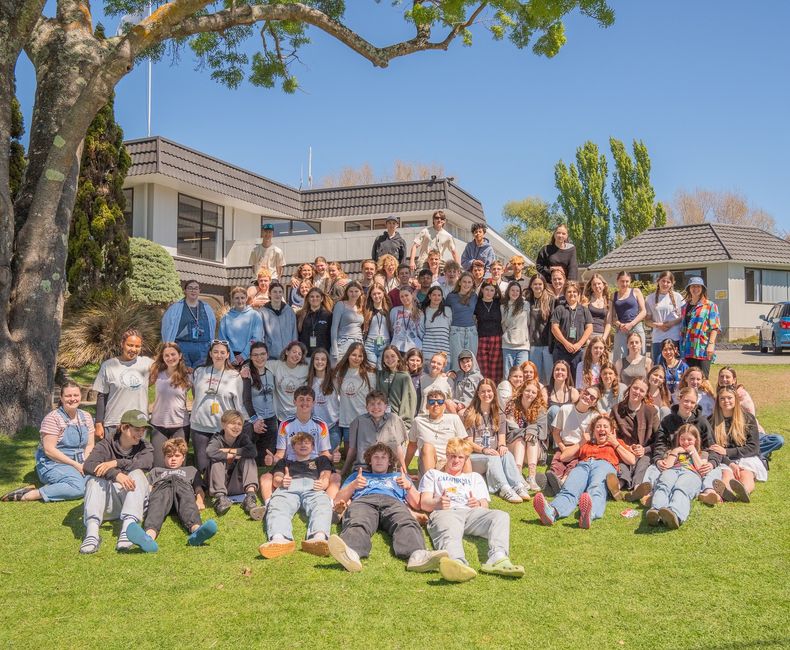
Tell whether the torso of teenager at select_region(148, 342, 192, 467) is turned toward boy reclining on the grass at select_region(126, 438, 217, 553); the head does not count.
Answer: yes

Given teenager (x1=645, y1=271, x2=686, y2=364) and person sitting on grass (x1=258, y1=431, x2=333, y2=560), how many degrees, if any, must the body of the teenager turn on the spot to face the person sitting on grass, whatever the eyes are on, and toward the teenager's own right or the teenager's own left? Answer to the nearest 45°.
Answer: approximately 45° to the teenager's own right

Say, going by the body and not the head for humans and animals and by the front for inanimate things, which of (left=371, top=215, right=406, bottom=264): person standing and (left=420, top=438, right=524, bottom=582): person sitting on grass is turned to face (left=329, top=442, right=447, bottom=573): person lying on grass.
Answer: the person standing

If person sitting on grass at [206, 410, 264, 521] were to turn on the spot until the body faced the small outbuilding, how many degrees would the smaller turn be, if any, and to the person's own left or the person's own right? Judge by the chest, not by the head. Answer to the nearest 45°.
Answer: approximately 135° to the person's own left

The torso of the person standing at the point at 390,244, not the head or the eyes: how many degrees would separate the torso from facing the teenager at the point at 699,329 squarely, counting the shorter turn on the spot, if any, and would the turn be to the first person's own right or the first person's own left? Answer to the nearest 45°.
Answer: approximately 45° to the first person's own left

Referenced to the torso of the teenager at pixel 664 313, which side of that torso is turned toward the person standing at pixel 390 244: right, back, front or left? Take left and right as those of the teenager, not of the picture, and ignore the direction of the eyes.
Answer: right

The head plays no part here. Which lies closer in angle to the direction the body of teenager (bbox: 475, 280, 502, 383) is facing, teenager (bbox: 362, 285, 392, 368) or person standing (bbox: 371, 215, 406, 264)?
the teenager

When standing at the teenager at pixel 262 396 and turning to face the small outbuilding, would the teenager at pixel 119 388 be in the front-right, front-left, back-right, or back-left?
back-left

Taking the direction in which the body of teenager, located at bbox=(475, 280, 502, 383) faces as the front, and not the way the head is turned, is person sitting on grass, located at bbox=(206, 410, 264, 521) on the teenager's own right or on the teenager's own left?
on the teenager's own right

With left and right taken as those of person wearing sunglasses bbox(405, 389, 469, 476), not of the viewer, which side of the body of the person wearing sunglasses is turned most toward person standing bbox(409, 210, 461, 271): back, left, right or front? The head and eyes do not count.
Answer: back
